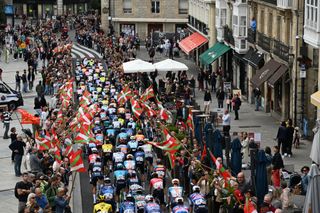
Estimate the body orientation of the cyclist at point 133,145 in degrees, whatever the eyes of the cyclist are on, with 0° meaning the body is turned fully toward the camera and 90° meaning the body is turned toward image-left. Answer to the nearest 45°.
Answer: approximately 180°

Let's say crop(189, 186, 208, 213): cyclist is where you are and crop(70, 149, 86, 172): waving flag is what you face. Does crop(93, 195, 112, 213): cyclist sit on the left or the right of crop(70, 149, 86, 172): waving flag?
left

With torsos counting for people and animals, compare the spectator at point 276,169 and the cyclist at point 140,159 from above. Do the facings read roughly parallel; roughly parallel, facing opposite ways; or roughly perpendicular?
roughly perpendicular

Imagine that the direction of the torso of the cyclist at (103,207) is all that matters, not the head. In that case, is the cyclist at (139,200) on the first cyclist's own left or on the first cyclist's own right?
on the first cyclist's own right

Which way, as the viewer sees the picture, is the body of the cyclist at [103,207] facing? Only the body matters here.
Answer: away from the camera

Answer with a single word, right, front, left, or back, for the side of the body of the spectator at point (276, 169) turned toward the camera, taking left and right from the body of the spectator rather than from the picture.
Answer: left

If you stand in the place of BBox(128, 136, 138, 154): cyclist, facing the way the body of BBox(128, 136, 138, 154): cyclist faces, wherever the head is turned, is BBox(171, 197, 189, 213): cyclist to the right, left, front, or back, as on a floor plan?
back

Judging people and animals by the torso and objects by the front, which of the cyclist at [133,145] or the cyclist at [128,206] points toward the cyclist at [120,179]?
the cyclist at [128,206]

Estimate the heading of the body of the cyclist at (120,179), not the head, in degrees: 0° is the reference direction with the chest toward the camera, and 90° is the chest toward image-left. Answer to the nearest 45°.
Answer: approximately 180°
